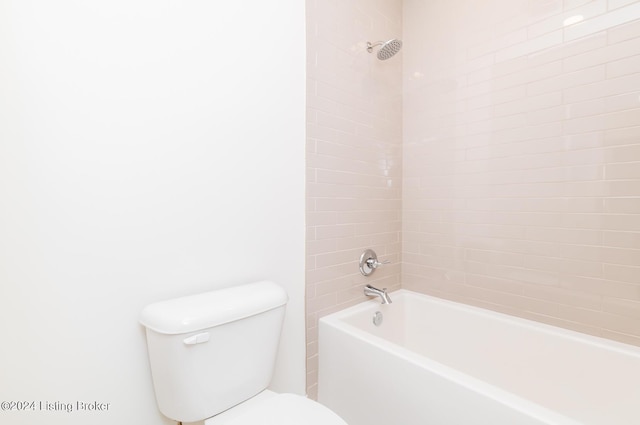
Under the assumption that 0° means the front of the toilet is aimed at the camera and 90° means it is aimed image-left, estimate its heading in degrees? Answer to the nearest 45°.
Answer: approximately 315°
